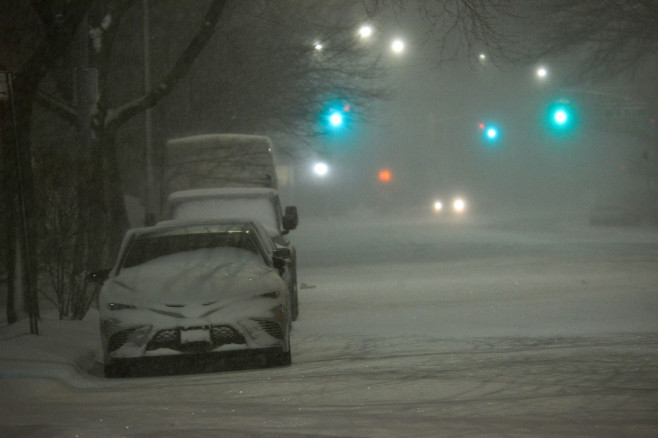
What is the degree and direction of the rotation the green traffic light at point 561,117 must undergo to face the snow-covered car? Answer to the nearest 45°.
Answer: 0° — it already faces it

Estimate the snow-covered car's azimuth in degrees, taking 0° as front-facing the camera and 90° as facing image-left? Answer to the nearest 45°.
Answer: approximately 0°

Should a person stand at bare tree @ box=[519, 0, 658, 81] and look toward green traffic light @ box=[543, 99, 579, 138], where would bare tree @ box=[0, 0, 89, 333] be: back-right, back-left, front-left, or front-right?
back-left

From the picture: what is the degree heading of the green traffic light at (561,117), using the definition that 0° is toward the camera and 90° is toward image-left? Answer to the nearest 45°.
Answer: approximately 0°

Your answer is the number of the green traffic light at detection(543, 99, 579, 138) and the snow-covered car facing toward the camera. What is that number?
2

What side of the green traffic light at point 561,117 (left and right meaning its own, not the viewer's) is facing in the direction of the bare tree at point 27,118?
front

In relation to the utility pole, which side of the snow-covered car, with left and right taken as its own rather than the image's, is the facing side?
back

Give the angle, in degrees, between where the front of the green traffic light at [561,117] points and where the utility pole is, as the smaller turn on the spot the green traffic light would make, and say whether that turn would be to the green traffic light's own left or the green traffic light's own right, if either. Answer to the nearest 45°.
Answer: approximately 45° to the green traffic light's own right

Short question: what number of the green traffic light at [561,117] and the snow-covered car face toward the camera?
2
